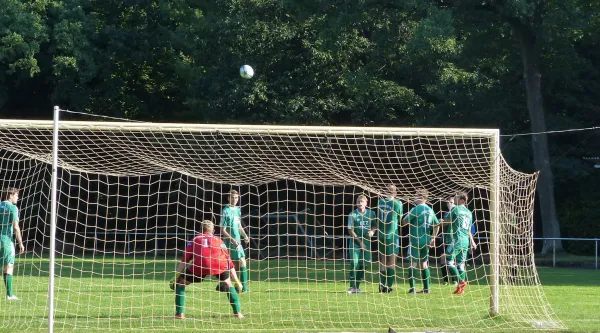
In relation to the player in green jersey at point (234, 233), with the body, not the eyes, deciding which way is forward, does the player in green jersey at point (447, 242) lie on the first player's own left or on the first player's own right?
on the first player's own left

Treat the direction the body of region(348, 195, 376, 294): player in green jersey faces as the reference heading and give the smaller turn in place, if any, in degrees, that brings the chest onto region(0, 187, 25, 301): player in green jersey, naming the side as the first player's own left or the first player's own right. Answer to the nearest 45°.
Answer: approximately 90° to the first player's own right

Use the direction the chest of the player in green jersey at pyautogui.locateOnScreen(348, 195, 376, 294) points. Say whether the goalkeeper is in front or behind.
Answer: in front

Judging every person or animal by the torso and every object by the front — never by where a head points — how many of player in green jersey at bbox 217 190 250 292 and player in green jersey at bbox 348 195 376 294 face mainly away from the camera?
0

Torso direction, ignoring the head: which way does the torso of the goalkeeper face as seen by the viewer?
away from the camera

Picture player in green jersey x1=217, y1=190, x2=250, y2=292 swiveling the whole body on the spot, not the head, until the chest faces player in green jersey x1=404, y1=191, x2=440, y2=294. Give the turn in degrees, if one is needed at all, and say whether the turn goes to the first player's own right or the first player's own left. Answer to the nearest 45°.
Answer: approximately 45° to the first player's own left

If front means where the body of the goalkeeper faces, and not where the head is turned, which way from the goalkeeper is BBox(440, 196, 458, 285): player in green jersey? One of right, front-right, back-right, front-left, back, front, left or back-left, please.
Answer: front-right

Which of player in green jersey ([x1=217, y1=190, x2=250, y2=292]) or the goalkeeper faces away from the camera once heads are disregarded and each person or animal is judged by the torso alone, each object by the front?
the goalkeeper

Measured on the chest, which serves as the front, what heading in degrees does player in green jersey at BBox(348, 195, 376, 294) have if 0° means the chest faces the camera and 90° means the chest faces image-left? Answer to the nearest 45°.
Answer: approximately 0°

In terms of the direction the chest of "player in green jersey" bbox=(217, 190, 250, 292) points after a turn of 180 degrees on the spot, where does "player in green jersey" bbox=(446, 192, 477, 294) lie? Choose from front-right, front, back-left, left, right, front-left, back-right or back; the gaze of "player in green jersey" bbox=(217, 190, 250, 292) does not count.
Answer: back-right
